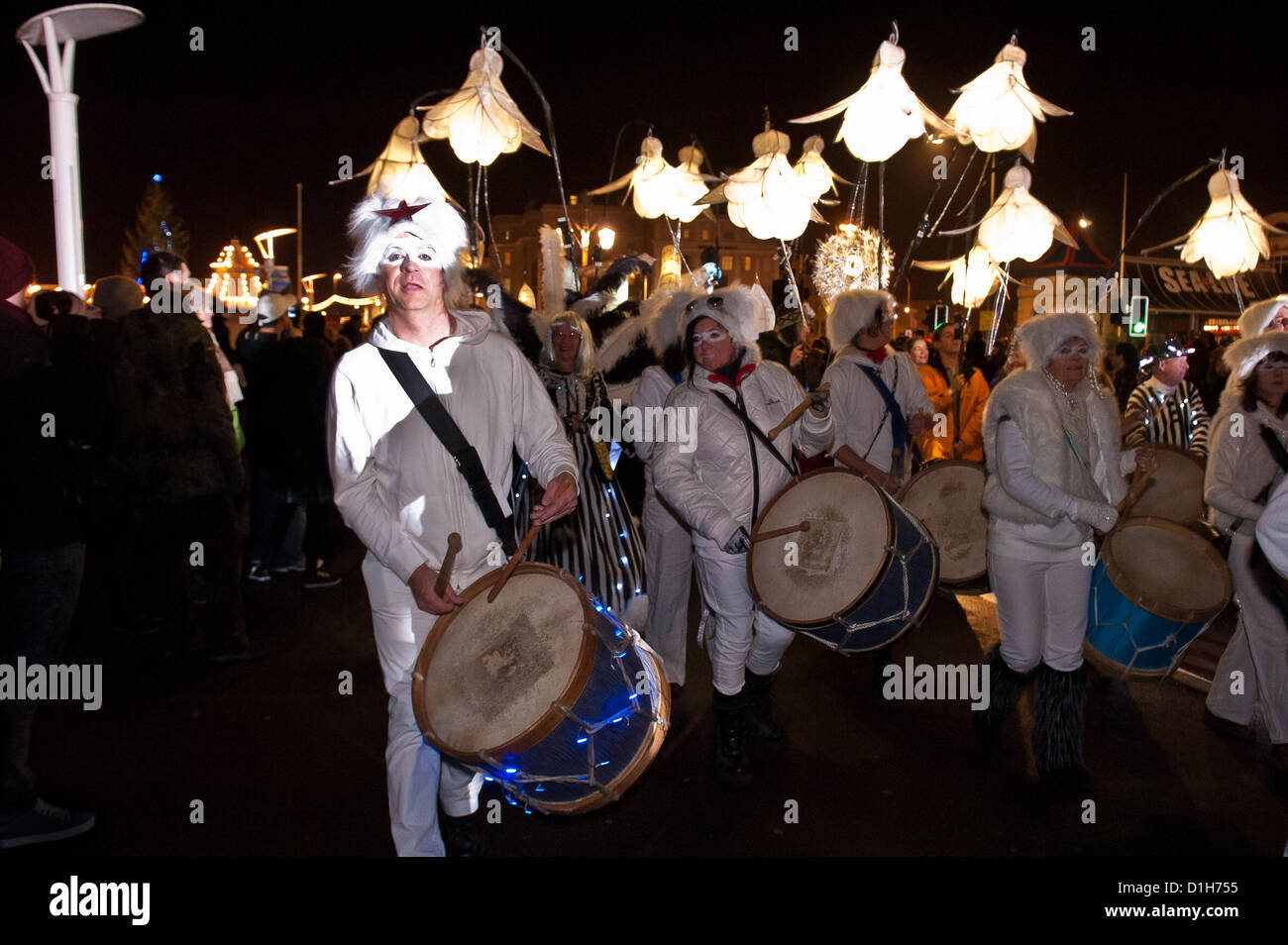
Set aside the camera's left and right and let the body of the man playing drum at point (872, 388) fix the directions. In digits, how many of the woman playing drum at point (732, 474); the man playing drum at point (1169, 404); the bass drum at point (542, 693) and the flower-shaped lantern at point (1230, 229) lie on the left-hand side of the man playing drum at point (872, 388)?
2

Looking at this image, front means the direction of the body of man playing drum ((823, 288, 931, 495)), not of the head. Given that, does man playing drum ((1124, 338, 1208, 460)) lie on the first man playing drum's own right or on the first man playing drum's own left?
on the first man playing drum's own left

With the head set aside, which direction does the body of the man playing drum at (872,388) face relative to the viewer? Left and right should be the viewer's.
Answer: facing the viewer and to the right of the viewer

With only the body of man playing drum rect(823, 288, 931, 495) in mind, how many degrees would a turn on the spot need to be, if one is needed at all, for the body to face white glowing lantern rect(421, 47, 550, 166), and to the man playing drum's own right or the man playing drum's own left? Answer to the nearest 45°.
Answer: approximately 135° to the man playing drum's own right

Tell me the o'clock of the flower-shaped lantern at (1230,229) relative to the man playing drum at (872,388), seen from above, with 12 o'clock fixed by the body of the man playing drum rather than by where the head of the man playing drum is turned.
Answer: The flower-shaped lantern is roughly at 9 o'clock from the man playing drum.

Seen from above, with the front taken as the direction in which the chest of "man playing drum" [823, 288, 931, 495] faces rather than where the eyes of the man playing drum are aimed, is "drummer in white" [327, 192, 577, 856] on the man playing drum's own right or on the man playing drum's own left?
on the man playing drum's own right

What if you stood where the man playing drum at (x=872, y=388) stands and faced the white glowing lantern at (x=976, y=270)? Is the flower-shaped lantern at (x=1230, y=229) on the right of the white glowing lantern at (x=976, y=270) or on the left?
right

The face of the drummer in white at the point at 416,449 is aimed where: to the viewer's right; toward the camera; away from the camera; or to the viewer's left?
toward the camera

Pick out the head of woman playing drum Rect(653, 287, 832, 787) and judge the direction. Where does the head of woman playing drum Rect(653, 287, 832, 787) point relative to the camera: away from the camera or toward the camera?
toward the camera

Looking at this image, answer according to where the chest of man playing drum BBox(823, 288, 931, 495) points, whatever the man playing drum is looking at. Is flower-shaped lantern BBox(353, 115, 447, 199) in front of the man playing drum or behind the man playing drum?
behind

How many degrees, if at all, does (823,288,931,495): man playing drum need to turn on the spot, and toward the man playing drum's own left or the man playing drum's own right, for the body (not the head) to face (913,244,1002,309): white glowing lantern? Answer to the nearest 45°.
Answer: approximately 135° to the man playing drum's own left

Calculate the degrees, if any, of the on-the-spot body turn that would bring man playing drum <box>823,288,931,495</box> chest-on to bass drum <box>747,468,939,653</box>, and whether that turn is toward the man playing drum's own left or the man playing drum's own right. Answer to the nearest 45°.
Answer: approximately 45° to the man playing drum's own right

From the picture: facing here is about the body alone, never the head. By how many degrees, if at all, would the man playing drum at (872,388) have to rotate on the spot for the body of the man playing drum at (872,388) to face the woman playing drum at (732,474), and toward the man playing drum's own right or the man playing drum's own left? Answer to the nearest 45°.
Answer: approximately 45° to the man playing drum's own right
